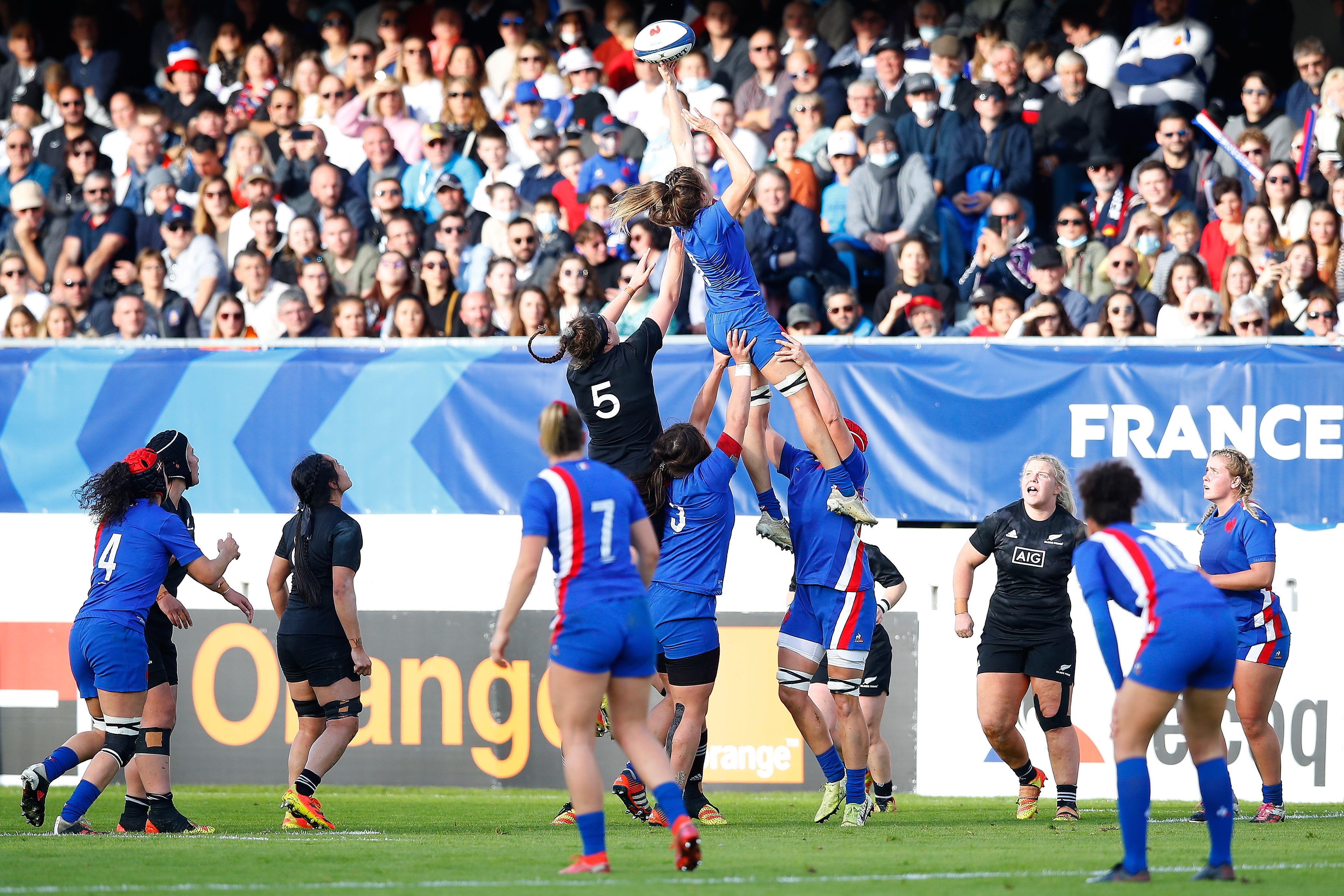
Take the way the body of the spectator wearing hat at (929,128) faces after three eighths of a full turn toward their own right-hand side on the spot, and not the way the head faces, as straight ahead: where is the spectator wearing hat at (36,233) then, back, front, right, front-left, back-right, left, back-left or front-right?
front-left

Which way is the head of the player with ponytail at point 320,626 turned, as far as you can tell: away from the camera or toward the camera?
away from the camera

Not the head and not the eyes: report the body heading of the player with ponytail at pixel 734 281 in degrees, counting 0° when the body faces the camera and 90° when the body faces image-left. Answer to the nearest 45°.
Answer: approximately 225°

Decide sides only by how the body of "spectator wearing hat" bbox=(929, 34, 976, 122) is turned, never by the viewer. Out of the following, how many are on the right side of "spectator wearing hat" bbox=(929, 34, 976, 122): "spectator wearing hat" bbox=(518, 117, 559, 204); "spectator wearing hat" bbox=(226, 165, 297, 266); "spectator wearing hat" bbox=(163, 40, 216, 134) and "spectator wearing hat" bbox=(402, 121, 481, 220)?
4

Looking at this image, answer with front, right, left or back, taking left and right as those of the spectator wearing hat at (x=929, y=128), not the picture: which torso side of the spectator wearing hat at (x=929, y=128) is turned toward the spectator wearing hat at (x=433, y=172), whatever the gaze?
right

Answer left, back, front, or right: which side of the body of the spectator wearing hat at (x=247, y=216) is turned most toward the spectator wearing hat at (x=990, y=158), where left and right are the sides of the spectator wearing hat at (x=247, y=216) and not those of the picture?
left

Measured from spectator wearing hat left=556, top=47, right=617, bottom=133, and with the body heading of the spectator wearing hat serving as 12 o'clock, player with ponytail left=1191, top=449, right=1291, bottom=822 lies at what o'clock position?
The player with ponytail is roughly at 11 o'clock from the spectator wearing hat.

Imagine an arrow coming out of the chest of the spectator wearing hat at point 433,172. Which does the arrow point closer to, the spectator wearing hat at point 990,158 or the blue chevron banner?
the blue chevron banner

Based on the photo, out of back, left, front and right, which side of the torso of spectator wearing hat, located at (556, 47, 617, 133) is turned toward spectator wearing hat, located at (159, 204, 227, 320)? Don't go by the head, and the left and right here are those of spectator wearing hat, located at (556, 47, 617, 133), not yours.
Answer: right
